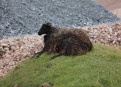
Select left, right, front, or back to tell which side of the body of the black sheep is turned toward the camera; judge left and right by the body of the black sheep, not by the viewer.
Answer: left
